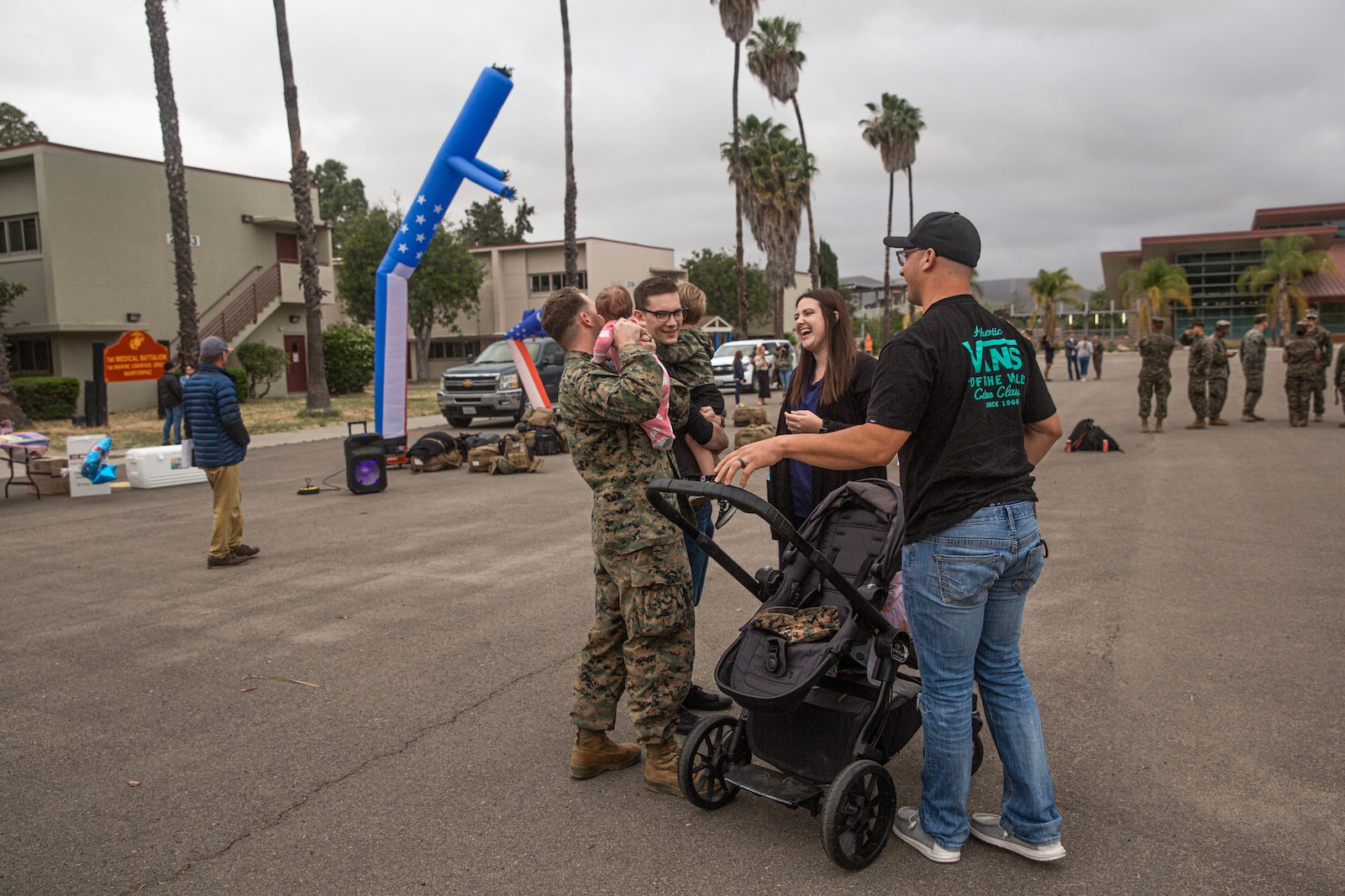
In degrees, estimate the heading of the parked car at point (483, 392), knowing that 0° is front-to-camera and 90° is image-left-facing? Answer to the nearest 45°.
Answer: approximately 45°

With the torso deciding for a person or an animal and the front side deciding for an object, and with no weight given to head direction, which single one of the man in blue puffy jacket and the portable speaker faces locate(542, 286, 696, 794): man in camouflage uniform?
the portable speaker

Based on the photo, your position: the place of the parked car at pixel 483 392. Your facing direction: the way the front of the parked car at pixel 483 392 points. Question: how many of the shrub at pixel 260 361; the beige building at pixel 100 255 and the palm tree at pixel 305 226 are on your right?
3

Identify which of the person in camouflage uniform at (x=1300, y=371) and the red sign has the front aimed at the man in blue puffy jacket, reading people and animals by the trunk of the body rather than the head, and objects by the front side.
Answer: the red sign

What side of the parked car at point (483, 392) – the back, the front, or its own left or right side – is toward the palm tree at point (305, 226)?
right

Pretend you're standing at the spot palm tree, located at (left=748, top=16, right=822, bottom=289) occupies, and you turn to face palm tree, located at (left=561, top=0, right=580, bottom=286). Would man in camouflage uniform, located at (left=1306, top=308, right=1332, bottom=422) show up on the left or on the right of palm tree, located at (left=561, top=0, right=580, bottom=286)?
left

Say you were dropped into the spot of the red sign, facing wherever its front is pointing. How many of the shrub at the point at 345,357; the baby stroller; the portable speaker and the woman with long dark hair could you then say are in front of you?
3
